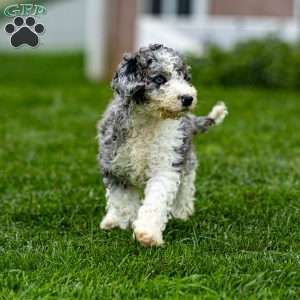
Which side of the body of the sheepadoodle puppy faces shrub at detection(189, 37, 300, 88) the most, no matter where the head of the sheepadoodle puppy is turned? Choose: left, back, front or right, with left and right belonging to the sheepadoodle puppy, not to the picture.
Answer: back

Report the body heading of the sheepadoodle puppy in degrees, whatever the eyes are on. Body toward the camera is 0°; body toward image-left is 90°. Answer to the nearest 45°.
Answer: approximately 0°
